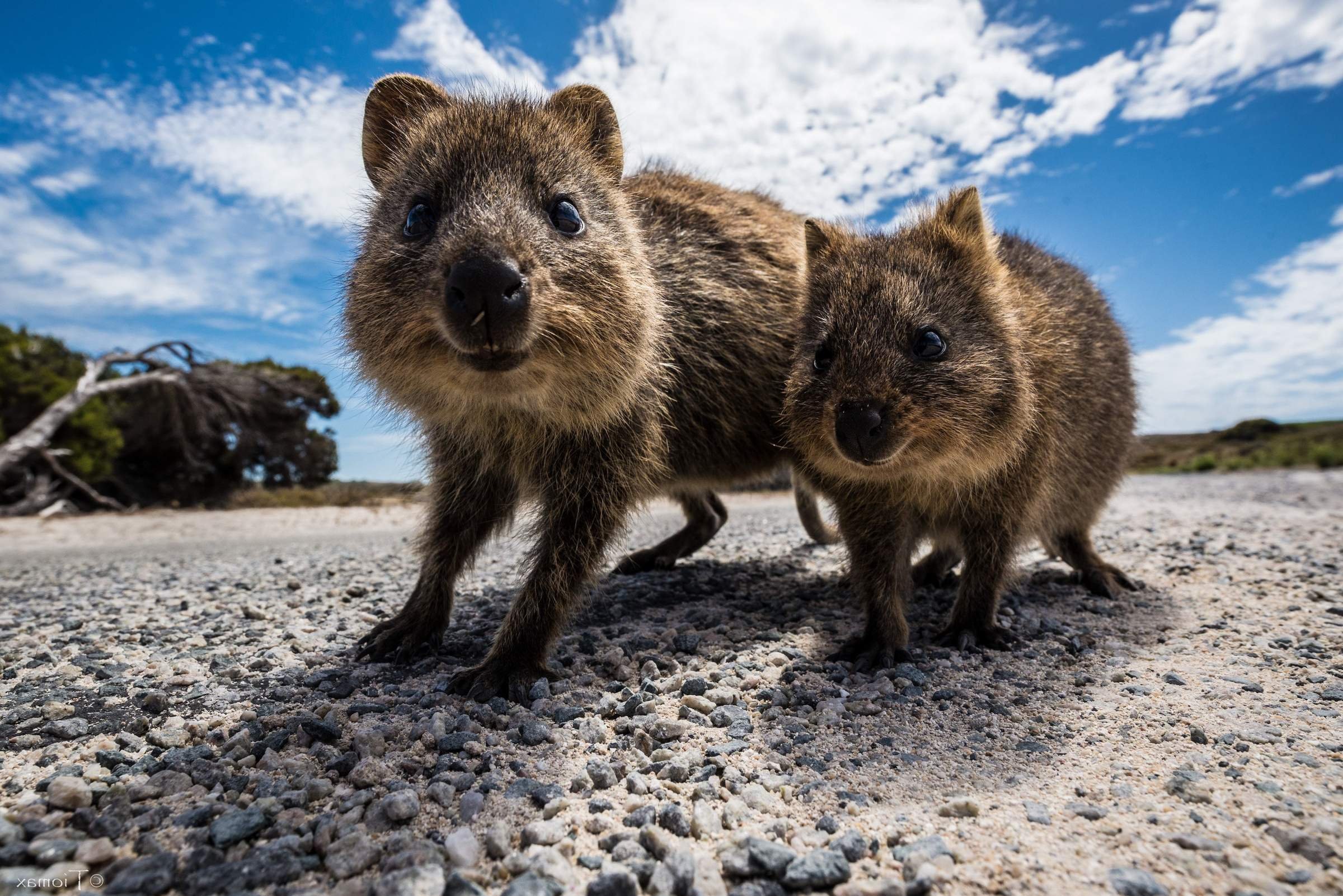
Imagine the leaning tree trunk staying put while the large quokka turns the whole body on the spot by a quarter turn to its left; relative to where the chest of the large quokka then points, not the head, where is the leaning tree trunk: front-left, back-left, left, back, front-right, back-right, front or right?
back

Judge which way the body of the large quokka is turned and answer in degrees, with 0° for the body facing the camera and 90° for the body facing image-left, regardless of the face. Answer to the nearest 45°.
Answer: approximately 45°

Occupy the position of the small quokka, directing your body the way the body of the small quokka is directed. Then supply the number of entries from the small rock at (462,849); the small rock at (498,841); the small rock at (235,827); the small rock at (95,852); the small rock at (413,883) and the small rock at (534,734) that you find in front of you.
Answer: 6

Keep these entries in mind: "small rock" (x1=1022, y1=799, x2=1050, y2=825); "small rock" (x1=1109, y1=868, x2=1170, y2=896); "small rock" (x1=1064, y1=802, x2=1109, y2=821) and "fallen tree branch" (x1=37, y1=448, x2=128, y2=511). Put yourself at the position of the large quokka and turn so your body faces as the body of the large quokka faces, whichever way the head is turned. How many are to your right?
1

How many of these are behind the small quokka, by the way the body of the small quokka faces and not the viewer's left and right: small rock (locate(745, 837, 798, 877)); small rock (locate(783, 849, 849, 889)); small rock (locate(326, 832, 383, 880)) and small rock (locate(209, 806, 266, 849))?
0

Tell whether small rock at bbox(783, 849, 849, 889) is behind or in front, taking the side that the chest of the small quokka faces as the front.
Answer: in front

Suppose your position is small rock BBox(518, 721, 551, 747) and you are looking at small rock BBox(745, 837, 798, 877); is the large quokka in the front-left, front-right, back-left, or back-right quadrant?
back-left

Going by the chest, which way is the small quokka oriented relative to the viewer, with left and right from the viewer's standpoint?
facing the viewer and to the left of the viewer

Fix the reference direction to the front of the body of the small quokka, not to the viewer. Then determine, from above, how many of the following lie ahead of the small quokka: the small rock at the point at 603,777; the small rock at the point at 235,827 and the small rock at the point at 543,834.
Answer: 3

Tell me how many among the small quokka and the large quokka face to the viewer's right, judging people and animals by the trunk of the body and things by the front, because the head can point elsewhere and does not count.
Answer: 0

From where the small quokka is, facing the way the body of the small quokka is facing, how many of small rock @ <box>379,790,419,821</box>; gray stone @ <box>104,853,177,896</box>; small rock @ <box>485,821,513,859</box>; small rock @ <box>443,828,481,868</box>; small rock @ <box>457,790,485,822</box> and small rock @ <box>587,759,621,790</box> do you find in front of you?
6
